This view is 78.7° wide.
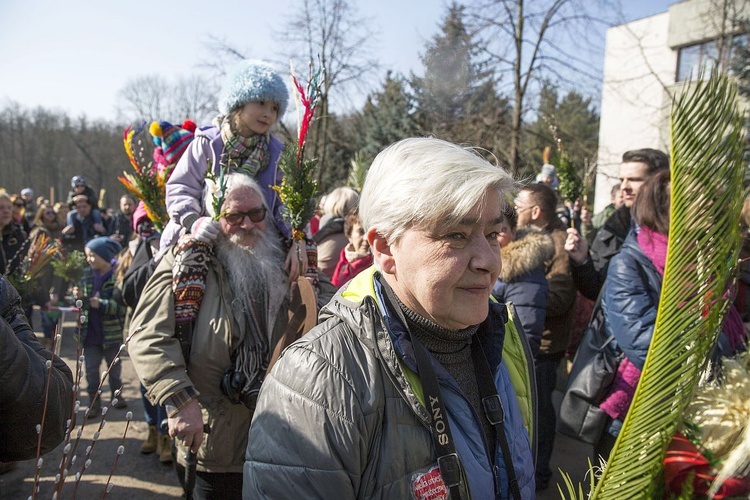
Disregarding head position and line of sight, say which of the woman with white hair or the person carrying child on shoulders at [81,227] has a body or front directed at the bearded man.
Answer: the person carrying child on shoulders

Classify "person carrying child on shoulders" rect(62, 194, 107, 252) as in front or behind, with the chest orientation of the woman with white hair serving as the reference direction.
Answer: behind

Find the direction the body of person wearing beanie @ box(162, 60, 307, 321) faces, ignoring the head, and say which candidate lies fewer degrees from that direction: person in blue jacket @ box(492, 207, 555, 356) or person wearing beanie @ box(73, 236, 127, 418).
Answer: the person in blue jacket

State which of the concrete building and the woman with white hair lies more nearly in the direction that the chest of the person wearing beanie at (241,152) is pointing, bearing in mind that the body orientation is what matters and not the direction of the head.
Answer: the woman with white hair

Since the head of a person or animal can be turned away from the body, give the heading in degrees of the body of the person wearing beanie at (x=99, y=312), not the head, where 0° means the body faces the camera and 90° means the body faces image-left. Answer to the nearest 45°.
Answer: approximately 45°

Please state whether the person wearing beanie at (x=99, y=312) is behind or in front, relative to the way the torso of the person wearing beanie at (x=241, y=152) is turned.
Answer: behind

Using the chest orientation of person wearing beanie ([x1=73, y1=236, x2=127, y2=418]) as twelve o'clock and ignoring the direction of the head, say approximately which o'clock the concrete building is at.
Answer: The concrete building is roughly at 7 o'clock from the person wearing beanie.

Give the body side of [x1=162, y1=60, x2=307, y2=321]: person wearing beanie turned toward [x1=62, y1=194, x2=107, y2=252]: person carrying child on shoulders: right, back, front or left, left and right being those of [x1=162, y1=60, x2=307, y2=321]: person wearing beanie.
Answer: back
